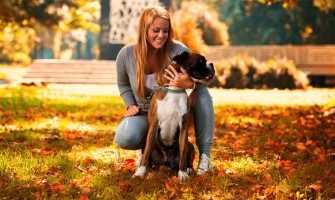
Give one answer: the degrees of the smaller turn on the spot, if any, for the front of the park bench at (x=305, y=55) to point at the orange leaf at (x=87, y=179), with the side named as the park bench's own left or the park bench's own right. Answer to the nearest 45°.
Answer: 0° — it already faces it

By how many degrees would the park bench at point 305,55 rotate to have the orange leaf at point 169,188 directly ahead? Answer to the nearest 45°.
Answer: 0° — it already faces it

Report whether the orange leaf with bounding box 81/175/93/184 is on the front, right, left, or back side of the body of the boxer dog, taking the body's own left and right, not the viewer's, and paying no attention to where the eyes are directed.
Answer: right

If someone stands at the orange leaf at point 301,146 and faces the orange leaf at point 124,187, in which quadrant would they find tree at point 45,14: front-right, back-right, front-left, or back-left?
back-right

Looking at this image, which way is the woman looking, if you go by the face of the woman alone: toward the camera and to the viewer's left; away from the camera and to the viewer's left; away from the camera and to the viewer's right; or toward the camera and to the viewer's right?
toward the camera and to the viewer's right

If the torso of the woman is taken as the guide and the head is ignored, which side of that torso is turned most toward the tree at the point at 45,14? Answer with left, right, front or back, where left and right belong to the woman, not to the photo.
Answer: back

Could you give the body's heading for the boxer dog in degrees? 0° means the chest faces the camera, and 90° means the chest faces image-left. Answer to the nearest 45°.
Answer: approximately 0°

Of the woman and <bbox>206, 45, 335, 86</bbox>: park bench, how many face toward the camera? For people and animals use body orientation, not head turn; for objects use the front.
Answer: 2

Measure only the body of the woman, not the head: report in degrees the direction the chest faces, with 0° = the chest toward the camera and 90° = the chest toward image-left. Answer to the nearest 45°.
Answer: approximately 0°

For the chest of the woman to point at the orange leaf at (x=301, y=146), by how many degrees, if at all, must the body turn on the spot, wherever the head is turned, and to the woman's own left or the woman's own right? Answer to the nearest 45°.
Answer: approximately 135° to the woman's own left

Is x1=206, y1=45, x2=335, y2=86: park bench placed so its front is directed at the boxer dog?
yes
